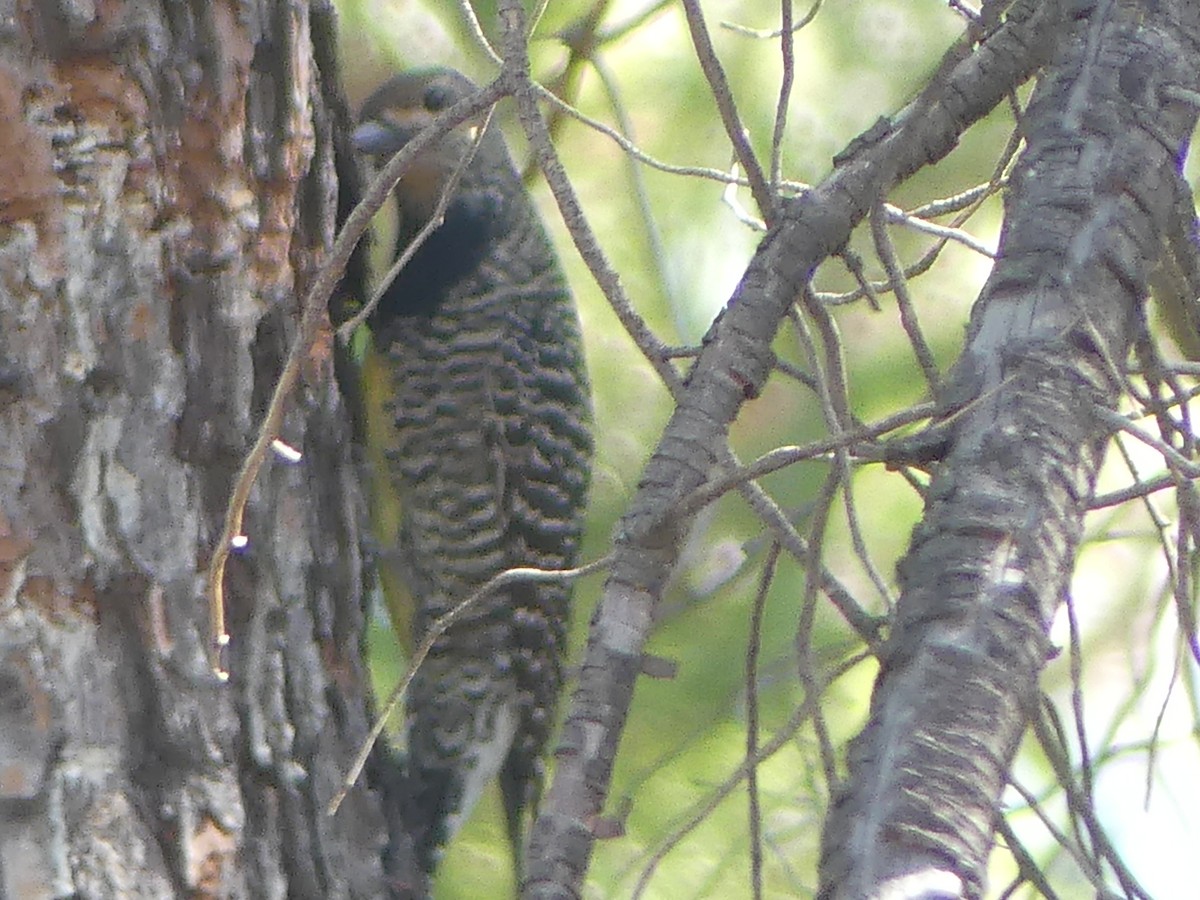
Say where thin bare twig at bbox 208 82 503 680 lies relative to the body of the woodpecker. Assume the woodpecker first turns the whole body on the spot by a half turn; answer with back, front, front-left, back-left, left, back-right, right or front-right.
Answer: right

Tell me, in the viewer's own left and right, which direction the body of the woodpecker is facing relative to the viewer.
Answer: facing to the left of the viewer
